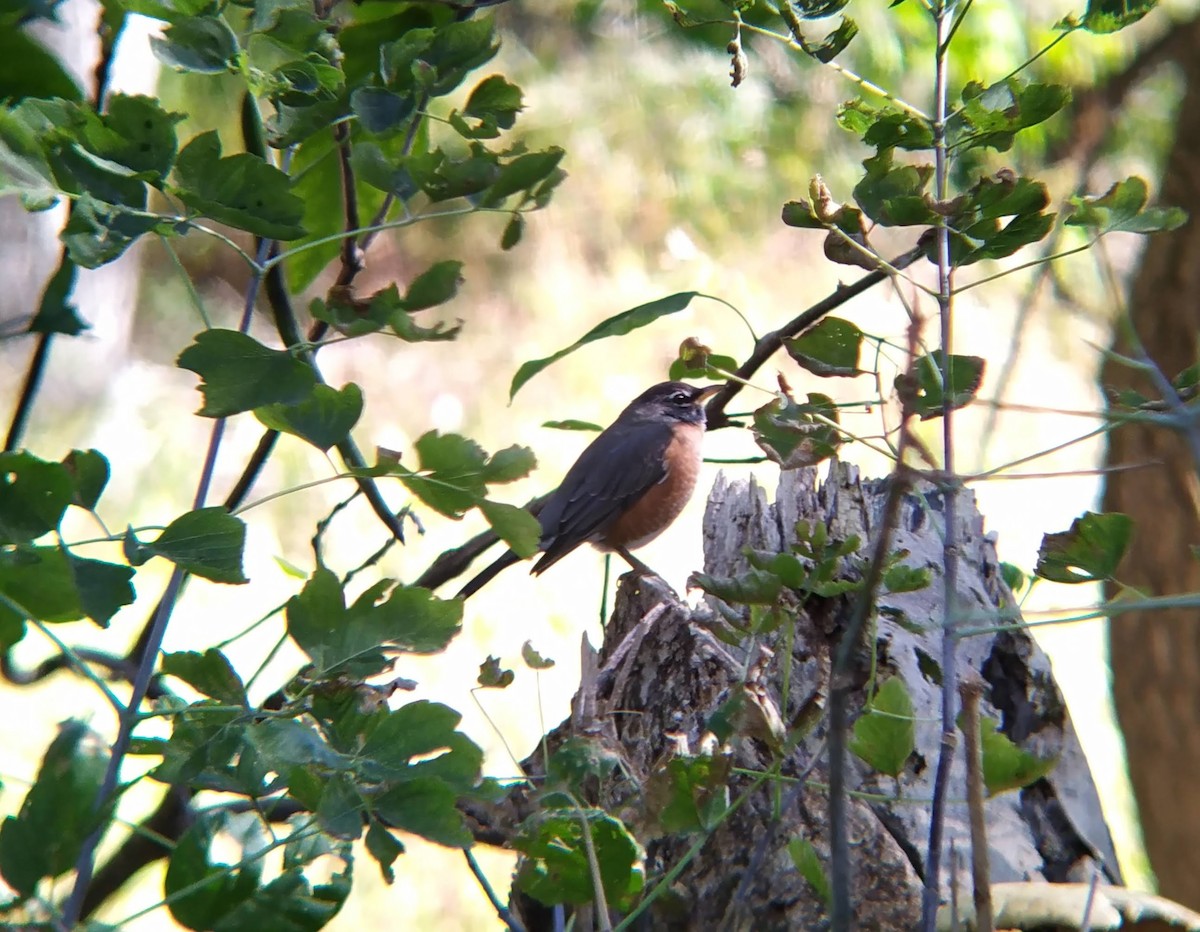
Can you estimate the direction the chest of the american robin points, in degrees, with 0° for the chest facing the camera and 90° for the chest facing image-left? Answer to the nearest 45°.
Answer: approximately 270°

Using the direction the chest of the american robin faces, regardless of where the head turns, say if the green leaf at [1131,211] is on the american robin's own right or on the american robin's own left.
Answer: on the american robin's own right

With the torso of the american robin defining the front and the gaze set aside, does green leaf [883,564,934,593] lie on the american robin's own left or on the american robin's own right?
on the american robin's own right
